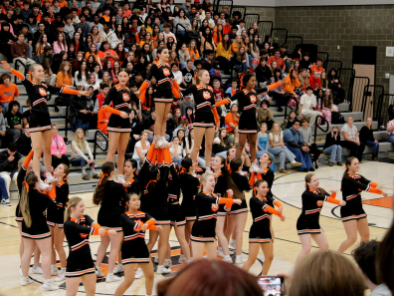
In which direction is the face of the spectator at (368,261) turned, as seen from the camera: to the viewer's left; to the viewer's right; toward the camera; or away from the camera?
away from the camera

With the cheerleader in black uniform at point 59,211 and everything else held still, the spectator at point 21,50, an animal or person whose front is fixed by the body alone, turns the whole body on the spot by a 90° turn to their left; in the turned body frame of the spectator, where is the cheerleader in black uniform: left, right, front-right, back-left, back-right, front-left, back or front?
back-right

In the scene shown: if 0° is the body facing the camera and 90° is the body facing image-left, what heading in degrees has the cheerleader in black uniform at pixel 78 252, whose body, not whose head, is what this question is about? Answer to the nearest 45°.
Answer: approximately 315°

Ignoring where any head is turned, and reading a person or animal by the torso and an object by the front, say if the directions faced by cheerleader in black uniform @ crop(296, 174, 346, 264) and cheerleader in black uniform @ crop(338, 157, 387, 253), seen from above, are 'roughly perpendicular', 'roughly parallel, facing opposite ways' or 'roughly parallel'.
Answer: roughly parallel

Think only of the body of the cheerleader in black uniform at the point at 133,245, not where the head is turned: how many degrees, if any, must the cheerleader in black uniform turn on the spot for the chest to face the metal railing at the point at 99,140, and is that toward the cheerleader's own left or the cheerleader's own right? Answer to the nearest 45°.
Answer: approximately 135° to the cheerleader's own left

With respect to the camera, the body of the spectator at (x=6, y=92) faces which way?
toward the camera

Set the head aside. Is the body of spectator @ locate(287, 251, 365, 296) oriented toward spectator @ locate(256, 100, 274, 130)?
yes

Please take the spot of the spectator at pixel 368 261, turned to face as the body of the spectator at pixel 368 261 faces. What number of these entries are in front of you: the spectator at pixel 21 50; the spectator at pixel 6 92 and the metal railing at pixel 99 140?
3

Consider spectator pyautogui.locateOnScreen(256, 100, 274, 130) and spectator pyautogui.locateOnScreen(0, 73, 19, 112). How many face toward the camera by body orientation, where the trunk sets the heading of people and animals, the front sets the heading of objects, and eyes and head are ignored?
2

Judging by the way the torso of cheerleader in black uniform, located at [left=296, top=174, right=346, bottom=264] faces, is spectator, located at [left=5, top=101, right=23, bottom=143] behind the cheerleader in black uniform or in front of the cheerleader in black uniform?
behind

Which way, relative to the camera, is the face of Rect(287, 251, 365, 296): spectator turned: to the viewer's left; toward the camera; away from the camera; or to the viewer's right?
away from the camera

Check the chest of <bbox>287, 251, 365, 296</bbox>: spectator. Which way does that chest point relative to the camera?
away from the camera

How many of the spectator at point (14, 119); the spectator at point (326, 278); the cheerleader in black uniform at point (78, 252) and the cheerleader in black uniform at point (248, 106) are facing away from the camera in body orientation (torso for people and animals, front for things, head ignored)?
1

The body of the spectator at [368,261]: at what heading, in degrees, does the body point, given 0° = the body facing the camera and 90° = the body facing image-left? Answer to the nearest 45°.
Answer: approximately 135°

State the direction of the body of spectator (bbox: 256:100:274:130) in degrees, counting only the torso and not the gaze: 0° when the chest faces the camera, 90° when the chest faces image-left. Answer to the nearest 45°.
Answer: approximately 0°

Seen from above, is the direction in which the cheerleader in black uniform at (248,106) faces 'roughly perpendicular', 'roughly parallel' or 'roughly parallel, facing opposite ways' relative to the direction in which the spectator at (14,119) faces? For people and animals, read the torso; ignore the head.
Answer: roughly parallel
